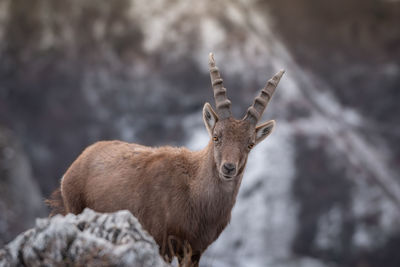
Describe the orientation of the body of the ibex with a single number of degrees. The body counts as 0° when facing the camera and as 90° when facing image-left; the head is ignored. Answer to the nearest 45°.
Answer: approximately 315°

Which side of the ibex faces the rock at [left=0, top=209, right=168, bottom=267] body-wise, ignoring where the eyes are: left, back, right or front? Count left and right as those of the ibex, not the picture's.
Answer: right
